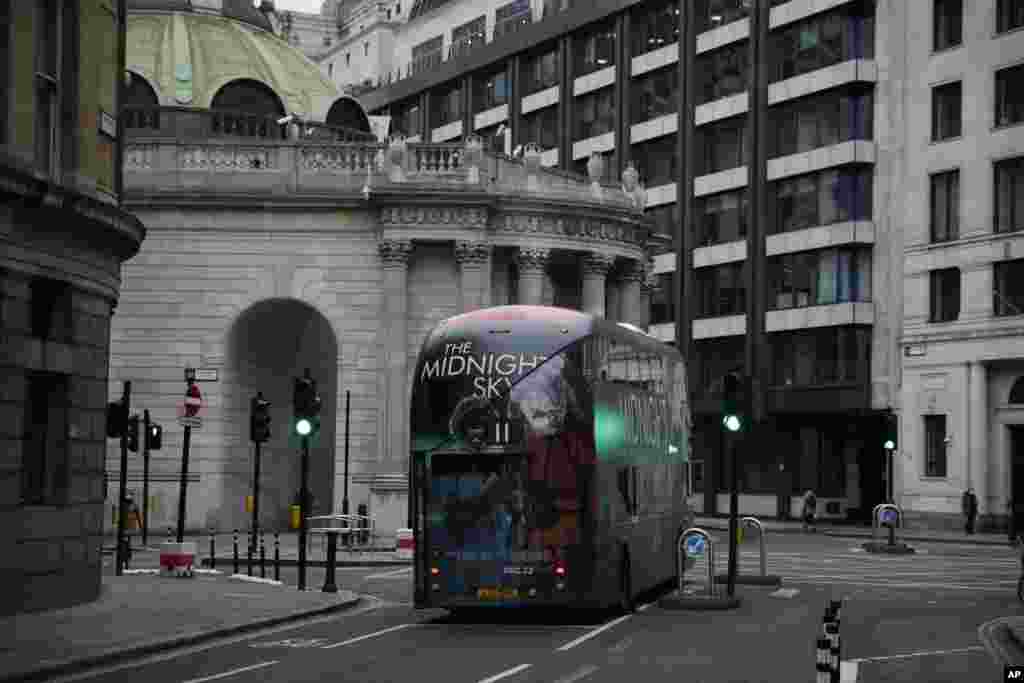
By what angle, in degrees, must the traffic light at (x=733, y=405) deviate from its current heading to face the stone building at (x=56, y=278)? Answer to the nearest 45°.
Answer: approximately 45° to its right

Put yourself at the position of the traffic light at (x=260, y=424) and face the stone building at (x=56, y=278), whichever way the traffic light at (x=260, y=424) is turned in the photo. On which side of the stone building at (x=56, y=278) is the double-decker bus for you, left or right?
left

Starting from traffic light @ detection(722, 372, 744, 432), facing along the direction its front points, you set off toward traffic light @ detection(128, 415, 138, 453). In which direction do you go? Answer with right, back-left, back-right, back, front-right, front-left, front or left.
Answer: back-right

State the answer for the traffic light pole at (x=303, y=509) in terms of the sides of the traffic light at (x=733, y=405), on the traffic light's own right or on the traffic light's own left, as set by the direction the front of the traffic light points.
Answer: on the traffic light's own right

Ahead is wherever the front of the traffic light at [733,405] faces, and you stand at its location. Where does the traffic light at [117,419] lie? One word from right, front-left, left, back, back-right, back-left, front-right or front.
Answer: right

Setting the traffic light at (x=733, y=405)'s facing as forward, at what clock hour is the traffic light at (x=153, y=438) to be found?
the traffic light at (x=153, y=438) is roughly at 4 o'clock from the traffic light at (x=733, y=405).

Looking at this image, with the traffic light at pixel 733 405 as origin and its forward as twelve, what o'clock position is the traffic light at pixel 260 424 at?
the traffic light at pixel 260 424 is roughly at 4 o'clock from the traffic light at pixel 733 405.

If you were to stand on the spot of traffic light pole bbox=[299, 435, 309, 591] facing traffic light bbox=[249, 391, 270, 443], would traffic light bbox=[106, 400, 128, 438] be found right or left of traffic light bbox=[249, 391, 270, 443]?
left

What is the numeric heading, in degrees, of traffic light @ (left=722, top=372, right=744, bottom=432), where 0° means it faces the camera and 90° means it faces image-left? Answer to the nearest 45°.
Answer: approximately 0°
